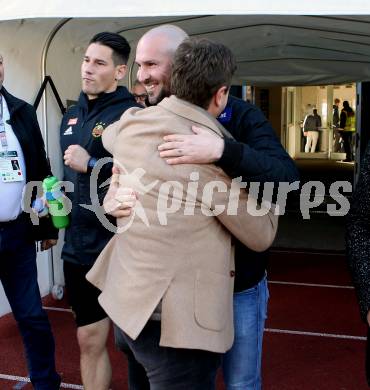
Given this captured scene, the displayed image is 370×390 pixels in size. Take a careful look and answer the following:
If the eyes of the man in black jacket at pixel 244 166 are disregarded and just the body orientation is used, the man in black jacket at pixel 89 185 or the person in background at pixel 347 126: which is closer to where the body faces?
the man in black jacket

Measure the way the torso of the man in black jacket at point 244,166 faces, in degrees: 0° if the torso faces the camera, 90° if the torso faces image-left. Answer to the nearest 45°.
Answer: approximately 45°

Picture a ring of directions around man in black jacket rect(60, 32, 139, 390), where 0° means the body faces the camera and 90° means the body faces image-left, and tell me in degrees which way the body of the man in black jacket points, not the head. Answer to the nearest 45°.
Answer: approximately 45°

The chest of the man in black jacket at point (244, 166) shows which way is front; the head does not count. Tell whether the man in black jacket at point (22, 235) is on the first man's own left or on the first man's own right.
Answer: on the first man's own right

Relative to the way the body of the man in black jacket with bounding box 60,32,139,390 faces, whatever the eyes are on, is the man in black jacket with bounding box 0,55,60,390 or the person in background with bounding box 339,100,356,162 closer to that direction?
the man in black jacket

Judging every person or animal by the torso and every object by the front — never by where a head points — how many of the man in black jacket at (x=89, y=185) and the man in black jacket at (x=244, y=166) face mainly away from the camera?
0

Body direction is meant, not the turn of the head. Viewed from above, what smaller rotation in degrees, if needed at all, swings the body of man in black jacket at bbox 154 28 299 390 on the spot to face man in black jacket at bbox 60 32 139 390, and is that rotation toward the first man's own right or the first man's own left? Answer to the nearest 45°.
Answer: approximately 90° to the first man's own right

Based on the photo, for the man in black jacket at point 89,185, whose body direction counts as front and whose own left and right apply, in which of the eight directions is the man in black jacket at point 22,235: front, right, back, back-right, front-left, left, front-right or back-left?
right

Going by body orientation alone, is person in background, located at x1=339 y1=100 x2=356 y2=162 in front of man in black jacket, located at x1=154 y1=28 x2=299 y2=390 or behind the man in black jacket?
behind
